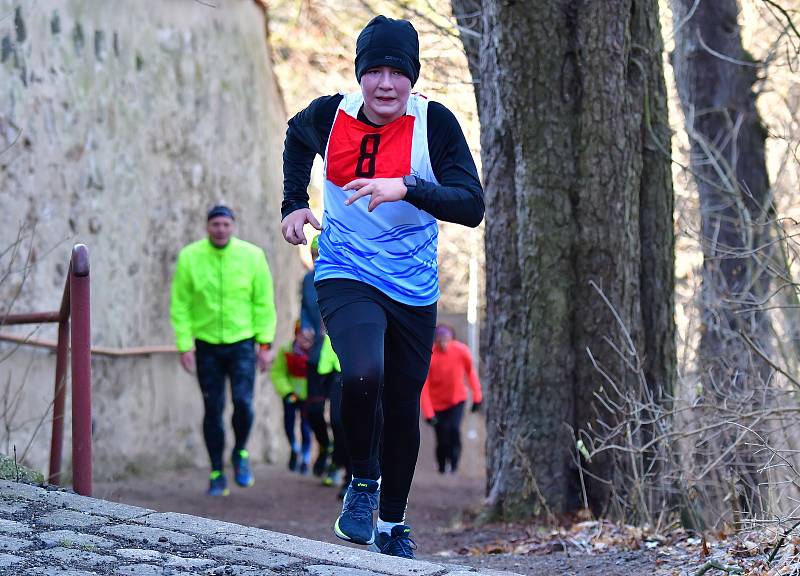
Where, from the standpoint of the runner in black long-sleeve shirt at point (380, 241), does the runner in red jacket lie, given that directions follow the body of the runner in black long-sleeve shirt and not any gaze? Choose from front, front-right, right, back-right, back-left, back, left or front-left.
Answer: back

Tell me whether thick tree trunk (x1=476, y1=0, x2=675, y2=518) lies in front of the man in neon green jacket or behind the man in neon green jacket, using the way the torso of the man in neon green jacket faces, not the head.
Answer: in front

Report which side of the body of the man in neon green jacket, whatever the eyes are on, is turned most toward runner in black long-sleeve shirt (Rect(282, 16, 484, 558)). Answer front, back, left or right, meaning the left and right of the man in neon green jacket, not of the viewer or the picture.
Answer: front

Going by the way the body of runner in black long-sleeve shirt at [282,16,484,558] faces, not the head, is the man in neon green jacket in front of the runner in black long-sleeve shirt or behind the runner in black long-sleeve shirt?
behind

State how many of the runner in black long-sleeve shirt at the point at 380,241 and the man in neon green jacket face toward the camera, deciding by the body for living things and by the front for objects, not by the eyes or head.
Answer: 2

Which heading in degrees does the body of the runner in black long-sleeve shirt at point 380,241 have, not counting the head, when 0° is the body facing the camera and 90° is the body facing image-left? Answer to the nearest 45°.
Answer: approximately 0°

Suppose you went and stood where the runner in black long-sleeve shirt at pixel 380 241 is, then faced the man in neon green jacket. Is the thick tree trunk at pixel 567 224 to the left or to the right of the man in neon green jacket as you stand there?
right

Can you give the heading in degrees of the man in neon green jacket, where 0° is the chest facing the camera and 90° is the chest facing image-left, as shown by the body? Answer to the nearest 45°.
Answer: approximately 0°
